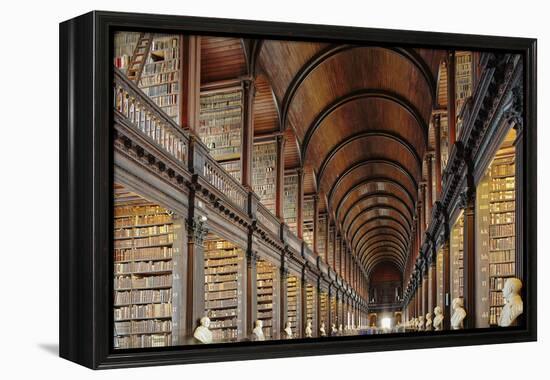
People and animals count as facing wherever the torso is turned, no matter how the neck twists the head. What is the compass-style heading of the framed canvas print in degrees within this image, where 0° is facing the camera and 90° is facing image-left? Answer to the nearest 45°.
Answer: approximately 315°
